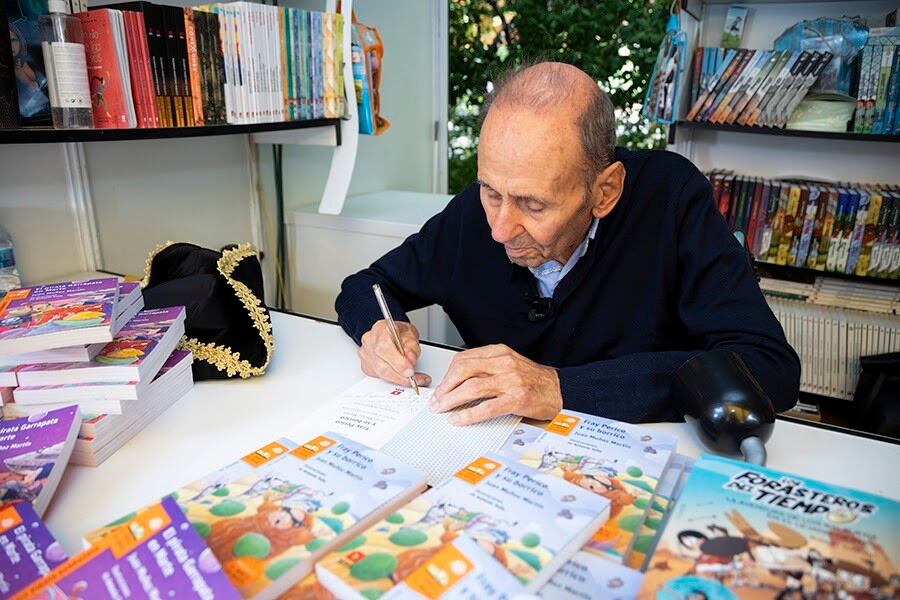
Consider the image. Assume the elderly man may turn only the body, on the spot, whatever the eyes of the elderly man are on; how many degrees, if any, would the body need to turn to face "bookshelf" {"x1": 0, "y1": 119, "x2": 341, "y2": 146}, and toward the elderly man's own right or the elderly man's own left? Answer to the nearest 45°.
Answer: approximately 45° to the elderly man's own right

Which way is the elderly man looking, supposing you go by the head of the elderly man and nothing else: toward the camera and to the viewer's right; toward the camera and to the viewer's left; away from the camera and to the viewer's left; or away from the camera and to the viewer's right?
toward the camera and to the viewer's left

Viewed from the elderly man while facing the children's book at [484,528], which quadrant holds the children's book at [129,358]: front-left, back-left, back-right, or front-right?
front-right

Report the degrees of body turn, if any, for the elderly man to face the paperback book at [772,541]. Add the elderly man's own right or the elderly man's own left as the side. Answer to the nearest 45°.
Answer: approximately 45° to the elderly man's own left

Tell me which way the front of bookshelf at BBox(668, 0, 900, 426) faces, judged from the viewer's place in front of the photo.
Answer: facing the viewer and to the left of the viewer

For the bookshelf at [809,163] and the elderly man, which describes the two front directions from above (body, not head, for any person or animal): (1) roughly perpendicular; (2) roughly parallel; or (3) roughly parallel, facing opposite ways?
roughly parallel

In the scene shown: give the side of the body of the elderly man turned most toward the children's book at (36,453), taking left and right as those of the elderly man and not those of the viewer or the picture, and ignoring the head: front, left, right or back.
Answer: front

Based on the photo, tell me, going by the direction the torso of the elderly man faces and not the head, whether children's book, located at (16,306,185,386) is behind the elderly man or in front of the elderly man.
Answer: in front

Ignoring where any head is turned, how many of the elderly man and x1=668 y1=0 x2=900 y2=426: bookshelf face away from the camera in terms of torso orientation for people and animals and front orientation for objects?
0

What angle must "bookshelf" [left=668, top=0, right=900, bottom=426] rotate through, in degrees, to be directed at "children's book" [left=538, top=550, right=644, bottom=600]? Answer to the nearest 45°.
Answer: approximately 45° to its left

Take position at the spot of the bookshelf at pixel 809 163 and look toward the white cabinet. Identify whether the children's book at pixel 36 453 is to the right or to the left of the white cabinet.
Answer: left

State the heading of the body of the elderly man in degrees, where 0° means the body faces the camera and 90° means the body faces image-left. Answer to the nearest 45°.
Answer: approximately 45°

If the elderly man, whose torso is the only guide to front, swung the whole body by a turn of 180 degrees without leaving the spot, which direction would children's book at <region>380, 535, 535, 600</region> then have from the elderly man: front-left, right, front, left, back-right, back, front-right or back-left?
back-right
